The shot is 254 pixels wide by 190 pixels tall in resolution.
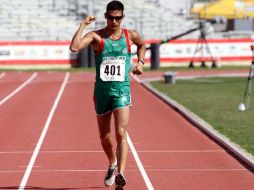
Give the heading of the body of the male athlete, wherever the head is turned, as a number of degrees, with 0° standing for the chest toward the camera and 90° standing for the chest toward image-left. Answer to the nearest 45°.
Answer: approximately 0°
